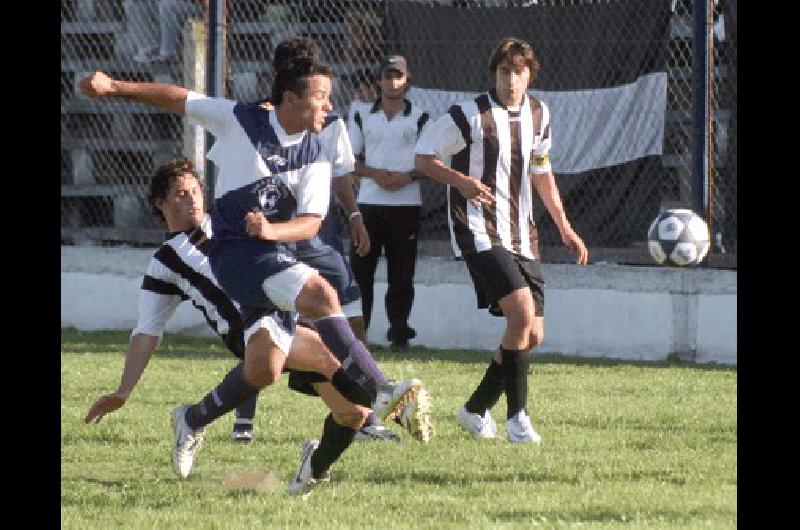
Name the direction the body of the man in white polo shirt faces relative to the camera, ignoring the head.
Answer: toward the camera

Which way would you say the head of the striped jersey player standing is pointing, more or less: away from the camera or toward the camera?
toward the camera

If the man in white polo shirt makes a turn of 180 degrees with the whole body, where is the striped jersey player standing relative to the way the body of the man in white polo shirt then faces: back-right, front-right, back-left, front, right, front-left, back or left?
back

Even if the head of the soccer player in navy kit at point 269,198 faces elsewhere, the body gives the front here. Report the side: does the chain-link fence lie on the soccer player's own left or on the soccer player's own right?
on the soccer player's own left

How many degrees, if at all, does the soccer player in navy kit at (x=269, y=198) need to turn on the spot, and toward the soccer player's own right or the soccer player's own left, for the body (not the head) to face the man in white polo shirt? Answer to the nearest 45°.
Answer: approximately 135° to the soccer player's own left

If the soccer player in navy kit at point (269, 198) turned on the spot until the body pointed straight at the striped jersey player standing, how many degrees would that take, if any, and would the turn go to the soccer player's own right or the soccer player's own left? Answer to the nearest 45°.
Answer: approximately 90° to the soccer player's own left

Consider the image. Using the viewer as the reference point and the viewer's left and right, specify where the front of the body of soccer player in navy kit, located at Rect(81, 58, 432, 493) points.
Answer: facing the viewer and to the right of the viewer

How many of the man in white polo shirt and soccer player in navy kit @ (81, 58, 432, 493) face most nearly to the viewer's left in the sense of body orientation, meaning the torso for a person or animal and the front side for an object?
0

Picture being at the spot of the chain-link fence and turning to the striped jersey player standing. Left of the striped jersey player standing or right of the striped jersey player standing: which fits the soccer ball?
left

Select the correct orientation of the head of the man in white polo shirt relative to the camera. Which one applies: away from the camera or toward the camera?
toward the camera

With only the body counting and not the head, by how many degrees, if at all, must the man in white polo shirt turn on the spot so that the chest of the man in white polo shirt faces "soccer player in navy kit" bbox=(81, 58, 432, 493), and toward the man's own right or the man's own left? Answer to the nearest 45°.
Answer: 0° — they already face them
